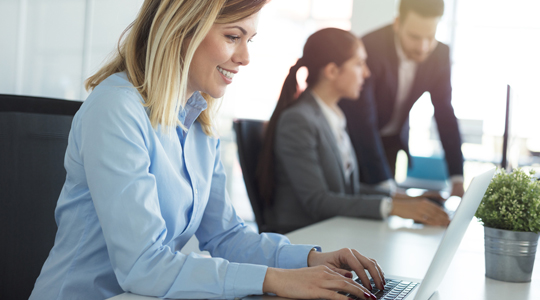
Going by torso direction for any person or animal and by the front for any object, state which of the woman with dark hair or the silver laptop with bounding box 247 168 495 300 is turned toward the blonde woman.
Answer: the silver laptop

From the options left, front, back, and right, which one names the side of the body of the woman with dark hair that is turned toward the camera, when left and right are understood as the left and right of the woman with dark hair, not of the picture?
right

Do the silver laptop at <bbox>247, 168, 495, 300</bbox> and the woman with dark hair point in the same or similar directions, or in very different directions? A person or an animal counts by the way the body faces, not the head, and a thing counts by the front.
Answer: very different directions

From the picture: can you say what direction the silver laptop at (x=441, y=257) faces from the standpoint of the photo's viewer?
facing to the left of the viewer

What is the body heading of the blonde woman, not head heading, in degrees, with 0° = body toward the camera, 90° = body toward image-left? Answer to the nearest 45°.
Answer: approximately 315°

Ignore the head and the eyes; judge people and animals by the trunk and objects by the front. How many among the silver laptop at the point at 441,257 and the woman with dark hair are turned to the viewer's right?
1

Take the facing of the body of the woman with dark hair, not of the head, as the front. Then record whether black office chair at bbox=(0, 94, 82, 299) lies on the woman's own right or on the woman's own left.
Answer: on the woman's own right

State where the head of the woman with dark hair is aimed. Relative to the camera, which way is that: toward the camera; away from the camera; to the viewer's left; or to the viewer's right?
to the viewer's right

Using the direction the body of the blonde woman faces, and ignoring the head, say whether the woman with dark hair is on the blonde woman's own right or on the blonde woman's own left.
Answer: on the blonde woman's own left

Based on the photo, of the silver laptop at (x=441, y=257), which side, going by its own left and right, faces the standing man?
right

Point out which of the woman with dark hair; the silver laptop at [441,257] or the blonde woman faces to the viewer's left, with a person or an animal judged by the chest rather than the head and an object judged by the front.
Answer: the silver laptop
